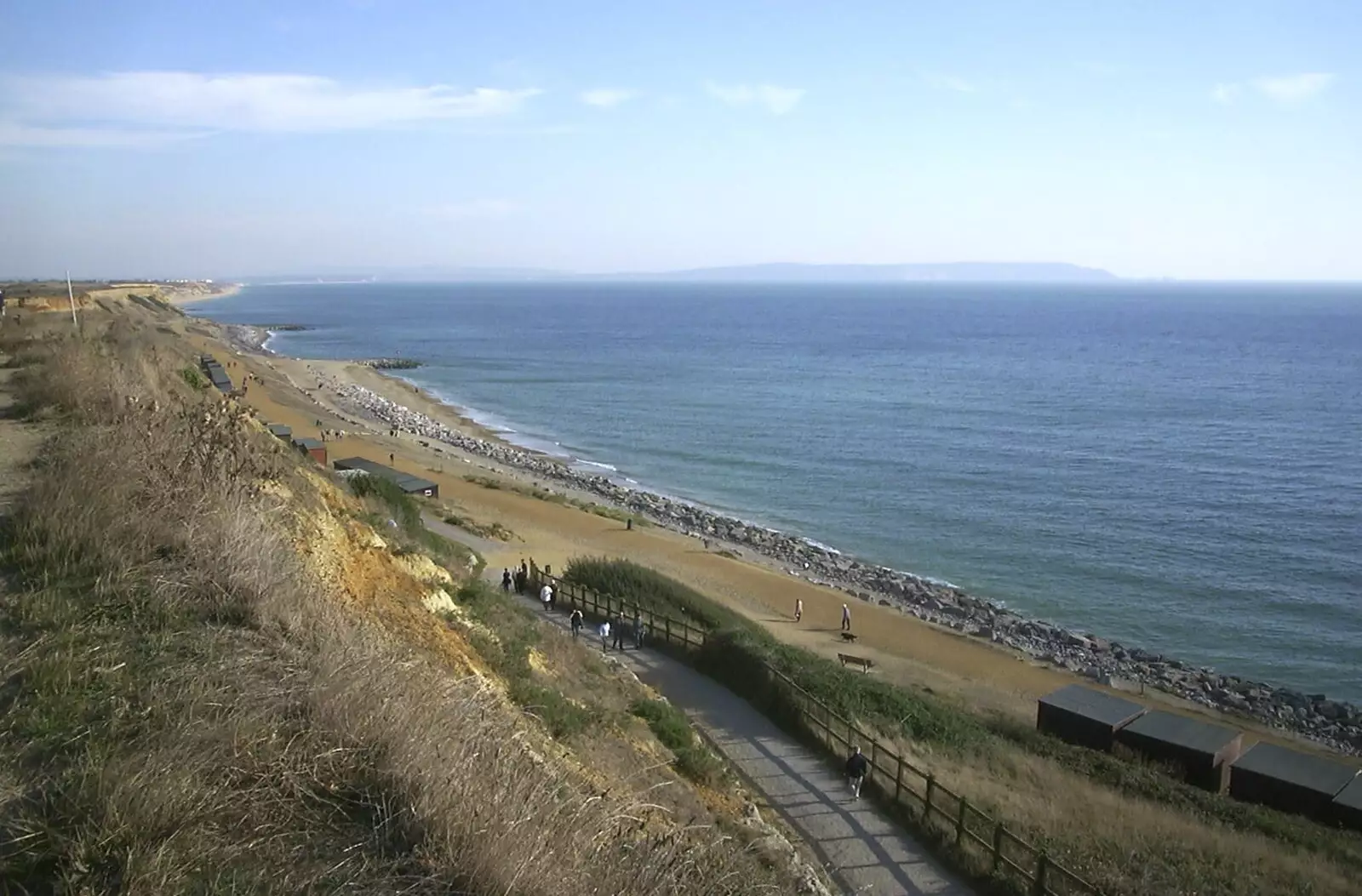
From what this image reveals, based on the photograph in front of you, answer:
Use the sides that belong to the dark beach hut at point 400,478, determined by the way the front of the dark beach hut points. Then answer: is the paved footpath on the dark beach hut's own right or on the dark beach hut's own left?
on the dark beach hut's own right

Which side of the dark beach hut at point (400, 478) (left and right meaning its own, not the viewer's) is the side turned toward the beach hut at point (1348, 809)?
right

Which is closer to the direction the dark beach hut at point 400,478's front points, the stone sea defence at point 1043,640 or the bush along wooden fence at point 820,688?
the stone sea defence

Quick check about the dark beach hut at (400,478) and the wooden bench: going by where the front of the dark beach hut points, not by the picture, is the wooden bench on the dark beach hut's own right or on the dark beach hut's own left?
on the dark beach hut's own right

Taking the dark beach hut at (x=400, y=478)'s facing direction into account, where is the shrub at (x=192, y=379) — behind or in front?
behind

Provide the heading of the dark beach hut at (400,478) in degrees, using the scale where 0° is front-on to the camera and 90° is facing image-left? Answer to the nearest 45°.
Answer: approximately 225°

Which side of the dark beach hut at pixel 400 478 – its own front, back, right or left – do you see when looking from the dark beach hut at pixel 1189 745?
right

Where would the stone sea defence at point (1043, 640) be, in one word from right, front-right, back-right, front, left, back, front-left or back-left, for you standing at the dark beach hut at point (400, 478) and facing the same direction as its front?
right

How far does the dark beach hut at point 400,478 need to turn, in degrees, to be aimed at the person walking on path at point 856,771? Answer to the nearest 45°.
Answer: approximately 135° to its right

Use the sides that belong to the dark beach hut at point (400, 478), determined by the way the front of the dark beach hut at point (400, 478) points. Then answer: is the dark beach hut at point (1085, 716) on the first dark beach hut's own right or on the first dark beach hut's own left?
on the first dark beach hut's own right
